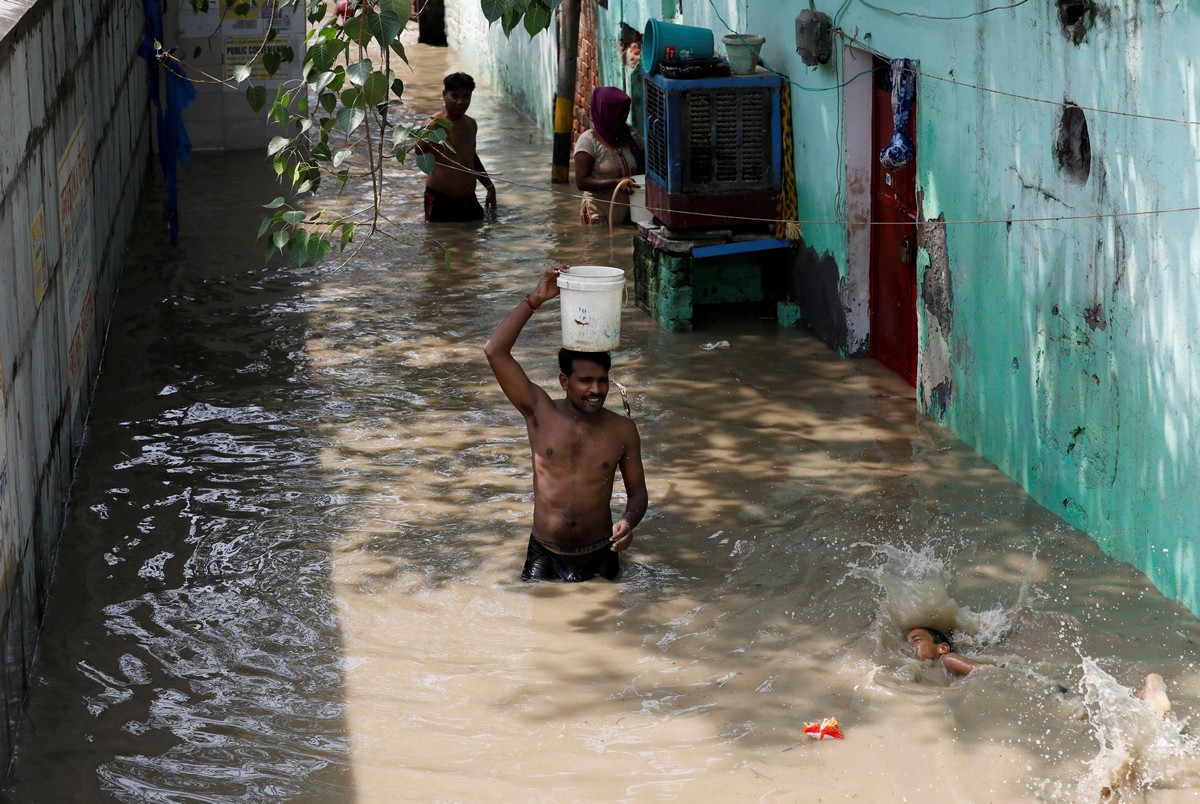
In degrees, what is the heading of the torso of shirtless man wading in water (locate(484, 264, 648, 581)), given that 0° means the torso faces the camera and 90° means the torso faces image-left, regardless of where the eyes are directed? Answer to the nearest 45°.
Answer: approximately 0°

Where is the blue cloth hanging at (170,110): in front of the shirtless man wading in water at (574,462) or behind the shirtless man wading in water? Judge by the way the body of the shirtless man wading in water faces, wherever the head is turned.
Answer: behind

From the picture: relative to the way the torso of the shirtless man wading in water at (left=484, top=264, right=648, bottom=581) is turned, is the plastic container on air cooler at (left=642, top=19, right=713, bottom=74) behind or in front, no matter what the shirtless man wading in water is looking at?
behind

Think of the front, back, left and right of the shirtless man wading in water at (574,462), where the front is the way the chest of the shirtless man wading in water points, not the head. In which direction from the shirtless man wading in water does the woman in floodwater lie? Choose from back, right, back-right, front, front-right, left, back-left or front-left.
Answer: back

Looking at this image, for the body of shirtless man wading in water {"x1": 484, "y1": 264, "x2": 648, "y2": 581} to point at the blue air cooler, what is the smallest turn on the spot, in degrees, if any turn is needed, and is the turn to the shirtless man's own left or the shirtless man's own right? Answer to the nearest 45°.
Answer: approximately 180°

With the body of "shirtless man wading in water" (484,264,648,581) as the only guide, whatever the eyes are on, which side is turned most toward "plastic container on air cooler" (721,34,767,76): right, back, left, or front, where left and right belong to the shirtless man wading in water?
back

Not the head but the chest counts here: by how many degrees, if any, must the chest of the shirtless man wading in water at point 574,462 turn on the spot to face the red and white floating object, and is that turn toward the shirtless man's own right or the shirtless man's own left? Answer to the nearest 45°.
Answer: approximately 45° to the shirtless man's own left

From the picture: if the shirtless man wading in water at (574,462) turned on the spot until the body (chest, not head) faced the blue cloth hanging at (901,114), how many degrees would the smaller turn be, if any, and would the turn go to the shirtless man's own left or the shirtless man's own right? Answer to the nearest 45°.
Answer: approximately 135° to the shirtless man's own left

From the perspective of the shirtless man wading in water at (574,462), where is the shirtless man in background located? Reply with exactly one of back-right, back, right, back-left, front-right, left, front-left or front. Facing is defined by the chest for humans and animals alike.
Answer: back
